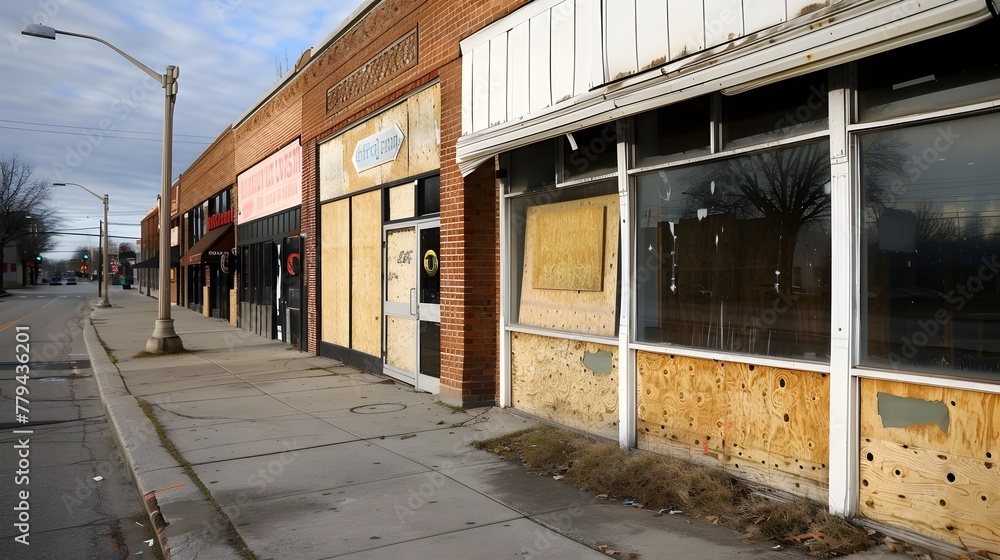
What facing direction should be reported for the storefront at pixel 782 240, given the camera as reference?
facing the viewer and to the left of the viewer

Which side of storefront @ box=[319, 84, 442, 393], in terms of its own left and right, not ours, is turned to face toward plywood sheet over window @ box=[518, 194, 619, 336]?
left

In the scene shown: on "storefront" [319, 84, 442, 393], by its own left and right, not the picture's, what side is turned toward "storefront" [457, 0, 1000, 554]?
left

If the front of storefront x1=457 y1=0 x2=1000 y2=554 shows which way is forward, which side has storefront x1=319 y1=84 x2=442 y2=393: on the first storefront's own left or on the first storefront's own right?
on the first storefront's own right

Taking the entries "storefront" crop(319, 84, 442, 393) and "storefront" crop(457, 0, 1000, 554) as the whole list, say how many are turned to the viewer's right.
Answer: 0

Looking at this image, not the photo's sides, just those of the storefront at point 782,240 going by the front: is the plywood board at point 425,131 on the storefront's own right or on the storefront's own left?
on the storefront's own right

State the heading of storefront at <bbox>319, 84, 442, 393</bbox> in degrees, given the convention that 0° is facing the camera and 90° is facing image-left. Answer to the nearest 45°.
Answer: approximately 45°

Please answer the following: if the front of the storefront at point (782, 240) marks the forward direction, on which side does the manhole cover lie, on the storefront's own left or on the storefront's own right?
on the storefront's own right
